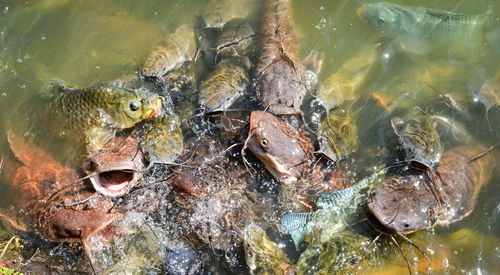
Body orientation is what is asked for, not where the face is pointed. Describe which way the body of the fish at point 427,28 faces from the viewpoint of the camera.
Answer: to the viewer's left

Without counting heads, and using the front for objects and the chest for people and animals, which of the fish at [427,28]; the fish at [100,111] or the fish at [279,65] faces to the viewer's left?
the fish at [427,28]

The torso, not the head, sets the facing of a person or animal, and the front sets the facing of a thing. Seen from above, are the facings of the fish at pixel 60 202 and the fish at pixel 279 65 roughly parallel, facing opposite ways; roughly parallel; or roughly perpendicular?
roughly perpendicular

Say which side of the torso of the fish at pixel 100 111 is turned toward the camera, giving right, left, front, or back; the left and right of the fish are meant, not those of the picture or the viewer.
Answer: right

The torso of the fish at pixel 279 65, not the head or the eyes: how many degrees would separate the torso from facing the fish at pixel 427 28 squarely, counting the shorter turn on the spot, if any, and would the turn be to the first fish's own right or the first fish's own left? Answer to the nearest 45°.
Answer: approximately 135° to the first fish's own left

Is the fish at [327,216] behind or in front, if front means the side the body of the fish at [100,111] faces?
in front

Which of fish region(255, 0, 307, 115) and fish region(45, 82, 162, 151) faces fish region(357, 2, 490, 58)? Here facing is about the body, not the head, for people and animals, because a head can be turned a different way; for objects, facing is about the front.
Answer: fish region(45, 82, 162, 151)

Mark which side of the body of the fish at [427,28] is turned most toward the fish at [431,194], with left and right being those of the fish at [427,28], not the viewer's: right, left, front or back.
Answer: left

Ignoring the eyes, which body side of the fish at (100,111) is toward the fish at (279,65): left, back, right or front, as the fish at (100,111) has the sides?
front
